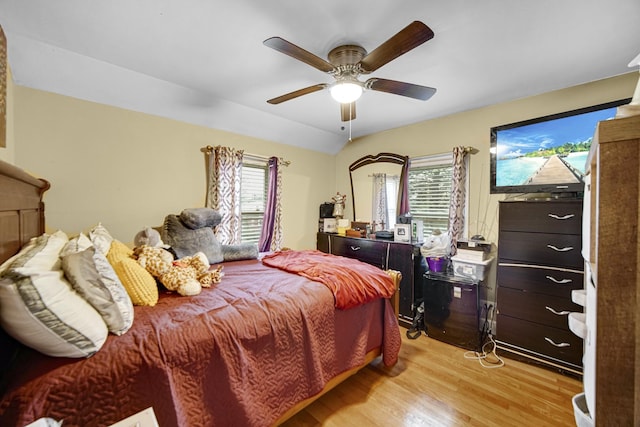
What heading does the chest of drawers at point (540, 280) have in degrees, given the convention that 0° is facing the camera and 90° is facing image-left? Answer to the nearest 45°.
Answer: approximately 45°

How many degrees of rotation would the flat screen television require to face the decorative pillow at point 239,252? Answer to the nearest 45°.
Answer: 0° — it already faces it
